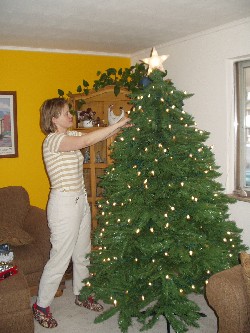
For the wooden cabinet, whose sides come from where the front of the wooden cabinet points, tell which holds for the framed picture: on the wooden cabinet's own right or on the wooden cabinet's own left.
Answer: on the wooden cabinet's own right

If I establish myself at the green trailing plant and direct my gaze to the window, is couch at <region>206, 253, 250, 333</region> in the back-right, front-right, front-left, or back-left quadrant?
front-right

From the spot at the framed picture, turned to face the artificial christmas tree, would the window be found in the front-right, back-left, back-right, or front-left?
front-left

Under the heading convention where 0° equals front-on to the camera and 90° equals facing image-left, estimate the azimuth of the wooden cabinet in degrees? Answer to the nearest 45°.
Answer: approximately 0°

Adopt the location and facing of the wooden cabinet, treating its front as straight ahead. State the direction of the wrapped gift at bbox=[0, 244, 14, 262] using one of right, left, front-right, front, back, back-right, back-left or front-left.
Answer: front-right

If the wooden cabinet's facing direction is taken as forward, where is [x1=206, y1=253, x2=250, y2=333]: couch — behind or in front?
in front

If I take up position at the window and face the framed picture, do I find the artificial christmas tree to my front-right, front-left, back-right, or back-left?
front-left

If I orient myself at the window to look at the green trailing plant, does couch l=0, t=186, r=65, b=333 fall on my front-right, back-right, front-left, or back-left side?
front-left

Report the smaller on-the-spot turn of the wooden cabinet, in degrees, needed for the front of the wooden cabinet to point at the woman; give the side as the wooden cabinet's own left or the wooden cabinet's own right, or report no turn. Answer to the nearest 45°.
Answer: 0° — it already faces them

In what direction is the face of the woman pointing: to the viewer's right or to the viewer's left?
to the viewer's right

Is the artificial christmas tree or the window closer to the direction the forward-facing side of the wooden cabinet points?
the artificial christmas tree
